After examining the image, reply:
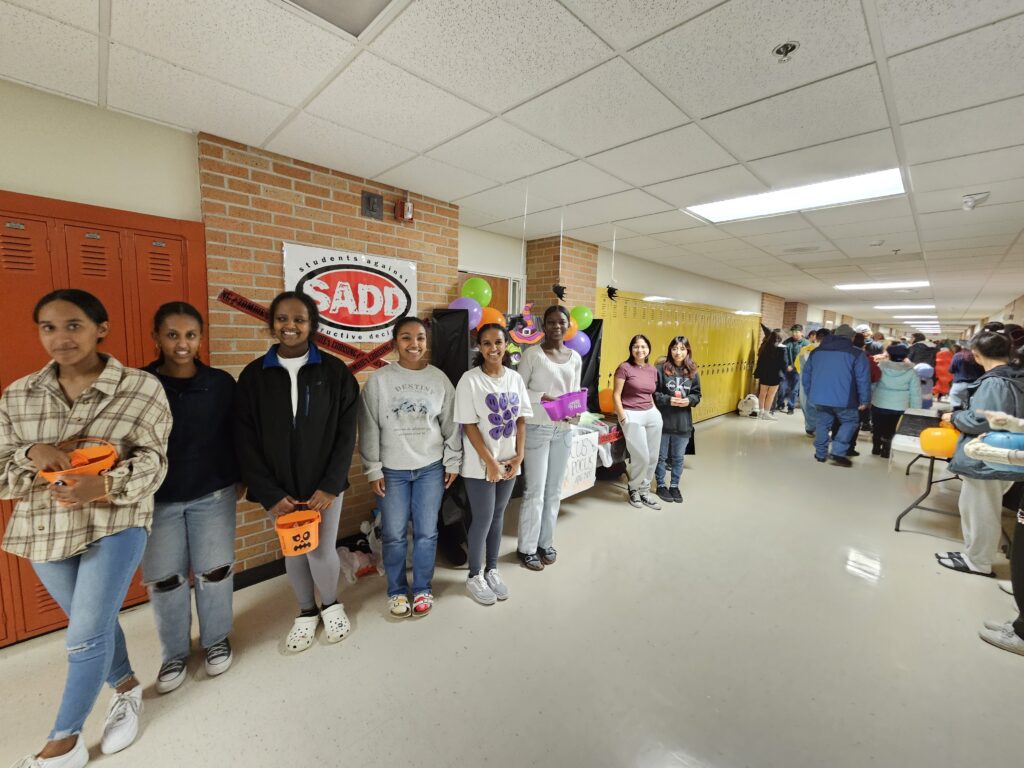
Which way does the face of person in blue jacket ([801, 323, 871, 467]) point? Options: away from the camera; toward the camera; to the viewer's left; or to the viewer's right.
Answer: away from the camera

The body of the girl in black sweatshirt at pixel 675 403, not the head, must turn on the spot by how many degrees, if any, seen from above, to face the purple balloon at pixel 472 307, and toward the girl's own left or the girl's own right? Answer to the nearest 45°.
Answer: approximately 45° to the girl's own right

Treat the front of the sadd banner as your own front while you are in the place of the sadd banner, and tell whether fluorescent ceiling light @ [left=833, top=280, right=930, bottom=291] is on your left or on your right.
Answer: on your left

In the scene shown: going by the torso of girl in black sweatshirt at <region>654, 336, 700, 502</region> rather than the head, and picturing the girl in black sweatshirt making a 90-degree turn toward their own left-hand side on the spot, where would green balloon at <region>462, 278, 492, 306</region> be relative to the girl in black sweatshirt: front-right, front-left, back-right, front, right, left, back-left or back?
back-right

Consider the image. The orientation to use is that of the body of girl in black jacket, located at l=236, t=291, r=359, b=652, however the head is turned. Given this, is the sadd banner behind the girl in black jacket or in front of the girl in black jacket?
behind

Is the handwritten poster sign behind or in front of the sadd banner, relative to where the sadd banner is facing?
in front

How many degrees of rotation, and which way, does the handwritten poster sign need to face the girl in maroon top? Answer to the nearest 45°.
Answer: approximately 90° to its left

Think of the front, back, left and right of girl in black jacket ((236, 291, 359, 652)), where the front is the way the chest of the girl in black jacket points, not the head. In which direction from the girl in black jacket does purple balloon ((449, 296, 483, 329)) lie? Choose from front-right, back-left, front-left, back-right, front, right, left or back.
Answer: back-left

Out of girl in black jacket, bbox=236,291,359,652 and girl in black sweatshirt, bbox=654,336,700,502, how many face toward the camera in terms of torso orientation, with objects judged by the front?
2

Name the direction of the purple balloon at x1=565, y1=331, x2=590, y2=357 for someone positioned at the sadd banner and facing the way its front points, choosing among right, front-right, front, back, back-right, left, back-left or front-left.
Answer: front-left

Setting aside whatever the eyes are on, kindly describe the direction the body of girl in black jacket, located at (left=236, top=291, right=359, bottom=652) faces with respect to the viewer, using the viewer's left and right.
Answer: facing the viewer

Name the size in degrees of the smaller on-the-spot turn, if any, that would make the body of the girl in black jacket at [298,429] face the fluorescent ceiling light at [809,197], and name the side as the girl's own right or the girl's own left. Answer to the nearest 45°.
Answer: approximately 90° to the girl's own left

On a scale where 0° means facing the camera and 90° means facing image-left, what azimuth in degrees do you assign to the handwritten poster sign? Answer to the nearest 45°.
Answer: approximately 315°

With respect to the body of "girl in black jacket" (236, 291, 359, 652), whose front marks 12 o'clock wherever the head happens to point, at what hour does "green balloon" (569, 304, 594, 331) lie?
The green balloon is roughly at 8 o'clock from the girl in black jacket.

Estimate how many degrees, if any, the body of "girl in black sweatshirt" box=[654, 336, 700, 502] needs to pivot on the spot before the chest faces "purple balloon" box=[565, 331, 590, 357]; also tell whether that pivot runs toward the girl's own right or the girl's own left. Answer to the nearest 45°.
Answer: approximately 45° to the girl's own right
